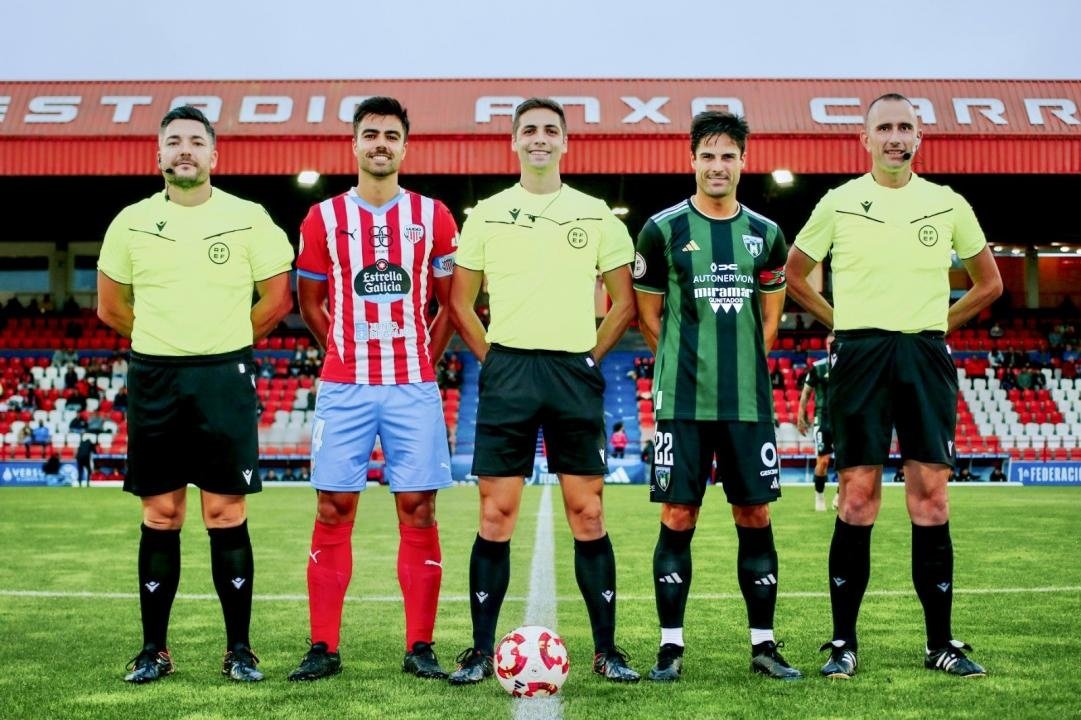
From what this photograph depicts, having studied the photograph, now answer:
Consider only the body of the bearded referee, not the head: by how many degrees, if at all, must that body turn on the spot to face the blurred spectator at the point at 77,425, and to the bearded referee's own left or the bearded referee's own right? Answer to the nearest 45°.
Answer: approximately 180°

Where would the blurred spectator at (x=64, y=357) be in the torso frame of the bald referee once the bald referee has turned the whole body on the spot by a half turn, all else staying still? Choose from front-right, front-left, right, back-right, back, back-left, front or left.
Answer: front-left

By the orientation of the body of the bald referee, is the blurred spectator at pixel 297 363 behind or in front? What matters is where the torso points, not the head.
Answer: behind

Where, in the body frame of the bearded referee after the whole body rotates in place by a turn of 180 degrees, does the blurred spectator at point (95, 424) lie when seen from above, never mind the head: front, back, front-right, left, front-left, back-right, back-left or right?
front

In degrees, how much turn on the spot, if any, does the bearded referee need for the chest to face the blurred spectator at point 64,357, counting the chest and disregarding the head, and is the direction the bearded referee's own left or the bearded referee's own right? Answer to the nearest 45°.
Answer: approximately 180°

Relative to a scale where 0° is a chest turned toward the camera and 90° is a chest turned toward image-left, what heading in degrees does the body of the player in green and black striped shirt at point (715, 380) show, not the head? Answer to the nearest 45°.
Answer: approximately 0°

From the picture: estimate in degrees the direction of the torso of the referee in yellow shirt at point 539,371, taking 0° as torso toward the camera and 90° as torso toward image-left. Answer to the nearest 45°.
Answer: approximately 0°
